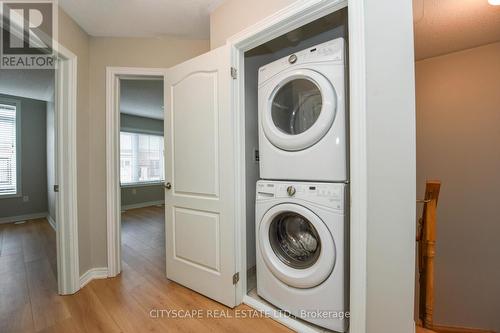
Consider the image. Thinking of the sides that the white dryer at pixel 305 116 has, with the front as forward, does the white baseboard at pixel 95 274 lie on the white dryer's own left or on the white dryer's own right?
on the white dryer's own right

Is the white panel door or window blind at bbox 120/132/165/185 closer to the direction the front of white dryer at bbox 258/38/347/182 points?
the white panel door

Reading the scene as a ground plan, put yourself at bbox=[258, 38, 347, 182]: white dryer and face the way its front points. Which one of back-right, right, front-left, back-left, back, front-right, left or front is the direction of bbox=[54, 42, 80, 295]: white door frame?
front-right

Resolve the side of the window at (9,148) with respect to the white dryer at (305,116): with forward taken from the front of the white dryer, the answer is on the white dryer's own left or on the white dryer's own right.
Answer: on the white dryer's own right

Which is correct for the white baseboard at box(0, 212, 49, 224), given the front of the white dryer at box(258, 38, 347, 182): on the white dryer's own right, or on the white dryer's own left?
on the white dryer's own right

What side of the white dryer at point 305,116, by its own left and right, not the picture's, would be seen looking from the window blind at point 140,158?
right

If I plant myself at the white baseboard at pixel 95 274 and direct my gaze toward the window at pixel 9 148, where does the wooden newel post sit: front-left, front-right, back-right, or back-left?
back-right

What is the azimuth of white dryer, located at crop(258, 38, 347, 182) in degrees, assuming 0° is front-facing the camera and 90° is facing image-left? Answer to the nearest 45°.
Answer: approximately 45°
